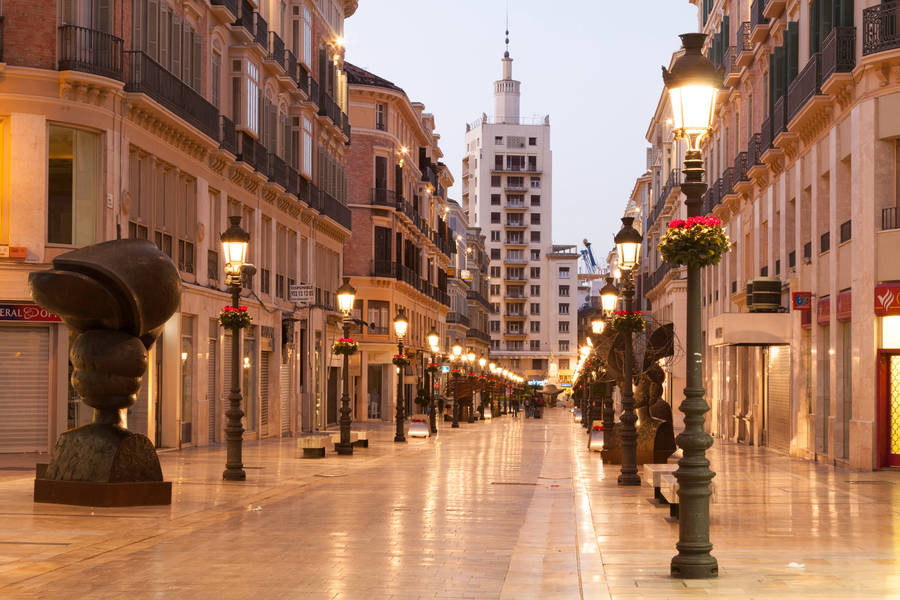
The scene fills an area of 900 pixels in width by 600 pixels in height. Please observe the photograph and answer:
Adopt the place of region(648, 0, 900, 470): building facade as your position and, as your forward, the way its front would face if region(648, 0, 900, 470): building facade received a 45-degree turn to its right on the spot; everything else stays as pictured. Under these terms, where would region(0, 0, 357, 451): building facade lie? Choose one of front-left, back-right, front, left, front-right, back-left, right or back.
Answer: front

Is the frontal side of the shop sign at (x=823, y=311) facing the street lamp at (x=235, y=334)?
yes

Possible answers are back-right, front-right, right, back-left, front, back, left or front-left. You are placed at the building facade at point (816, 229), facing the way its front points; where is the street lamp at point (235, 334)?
front

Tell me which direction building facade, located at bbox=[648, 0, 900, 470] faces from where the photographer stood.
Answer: facing the viewer and to the left of the viewer

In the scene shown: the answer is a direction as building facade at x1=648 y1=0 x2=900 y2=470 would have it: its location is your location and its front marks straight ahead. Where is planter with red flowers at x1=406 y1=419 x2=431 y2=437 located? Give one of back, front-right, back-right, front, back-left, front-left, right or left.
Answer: right

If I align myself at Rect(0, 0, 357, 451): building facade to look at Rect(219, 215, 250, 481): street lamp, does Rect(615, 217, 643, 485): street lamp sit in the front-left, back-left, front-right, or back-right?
front-left

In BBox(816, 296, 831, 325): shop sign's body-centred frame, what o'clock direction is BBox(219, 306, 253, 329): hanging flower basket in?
The hanging flower basket is roughly at 12 o'clock from the shop sign.

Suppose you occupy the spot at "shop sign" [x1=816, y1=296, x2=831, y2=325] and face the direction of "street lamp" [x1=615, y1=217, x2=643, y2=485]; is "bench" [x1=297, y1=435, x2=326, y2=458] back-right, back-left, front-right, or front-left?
front-right

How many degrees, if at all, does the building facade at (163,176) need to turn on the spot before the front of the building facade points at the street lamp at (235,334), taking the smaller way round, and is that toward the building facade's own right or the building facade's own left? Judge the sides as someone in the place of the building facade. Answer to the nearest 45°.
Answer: approximately 45° to the building facade's own right

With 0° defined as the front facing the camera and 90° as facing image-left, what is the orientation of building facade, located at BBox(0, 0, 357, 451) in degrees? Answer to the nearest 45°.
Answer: approximately 315°

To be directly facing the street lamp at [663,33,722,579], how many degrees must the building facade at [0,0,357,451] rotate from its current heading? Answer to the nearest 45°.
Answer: approximately 45° to its right

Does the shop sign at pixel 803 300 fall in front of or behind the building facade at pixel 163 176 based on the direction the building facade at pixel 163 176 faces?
in front

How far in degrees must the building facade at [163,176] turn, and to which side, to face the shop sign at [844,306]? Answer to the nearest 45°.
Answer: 0° — it already faces it

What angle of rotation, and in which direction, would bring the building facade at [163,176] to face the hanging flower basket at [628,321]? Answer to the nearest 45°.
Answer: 0° — it already faces it

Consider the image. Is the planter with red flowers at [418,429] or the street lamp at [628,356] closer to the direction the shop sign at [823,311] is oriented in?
the street lamp

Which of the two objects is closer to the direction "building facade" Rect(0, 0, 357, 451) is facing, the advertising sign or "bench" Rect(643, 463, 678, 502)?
the bench

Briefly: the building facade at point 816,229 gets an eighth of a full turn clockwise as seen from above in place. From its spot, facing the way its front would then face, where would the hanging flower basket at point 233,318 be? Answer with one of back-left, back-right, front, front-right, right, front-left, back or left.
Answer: front-left
